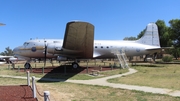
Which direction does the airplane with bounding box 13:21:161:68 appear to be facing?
to the viewer's left
